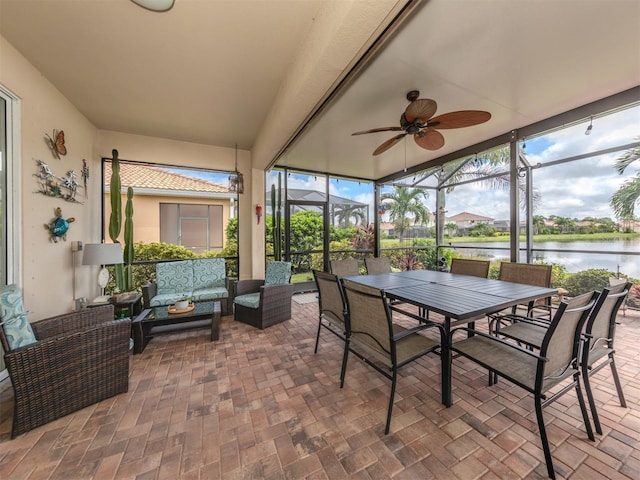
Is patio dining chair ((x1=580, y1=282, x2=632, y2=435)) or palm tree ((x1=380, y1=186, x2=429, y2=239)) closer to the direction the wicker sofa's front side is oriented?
the patio dining chair

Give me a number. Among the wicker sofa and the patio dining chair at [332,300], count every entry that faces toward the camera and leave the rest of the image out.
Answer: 1

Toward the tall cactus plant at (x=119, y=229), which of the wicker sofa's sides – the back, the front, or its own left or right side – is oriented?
right

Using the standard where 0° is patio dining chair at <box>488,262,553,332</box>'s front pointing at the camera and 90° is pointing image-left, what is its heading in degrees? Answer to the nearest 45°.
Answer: approximately 45°

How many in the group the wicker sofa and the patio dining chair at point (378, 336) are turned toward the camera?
1

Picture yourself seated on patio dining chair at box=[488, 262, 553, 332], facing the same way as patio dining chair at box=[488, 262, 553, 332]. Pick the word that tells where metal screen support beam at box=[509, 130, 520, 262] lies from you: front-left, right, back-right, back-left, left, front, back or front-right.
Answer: back-right

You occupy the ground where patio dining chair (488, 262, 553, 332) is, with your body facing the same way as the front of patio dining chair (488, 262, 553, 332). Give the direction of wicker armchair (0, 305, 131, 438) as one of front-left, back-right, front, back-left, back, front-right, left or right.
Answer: front

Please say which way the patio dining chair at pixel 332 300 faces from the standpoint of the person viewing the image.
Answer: facing away from the viewer and to the right of the viewer

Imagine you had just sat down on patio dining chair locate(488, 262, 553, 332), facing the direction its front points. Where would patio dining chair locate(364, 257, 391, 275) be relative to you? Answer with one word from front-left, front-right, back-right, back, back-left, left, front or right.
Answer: front-right

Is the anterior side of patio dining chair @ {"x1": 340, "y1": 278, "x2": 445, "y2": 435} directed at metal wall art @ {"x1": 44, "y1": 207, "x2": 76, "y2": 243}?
no

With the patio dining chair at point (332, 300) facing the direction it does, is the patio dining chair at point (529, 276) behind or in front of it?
in front

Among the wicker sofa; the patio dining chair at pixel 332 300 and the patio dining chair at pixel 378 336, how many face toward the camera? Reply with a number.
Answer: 1

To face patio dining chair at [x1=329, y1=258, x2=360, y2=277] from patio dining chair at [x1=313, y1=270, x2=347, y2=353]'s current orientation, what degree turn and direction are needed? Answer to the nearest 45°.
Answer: approximately 45° to its left

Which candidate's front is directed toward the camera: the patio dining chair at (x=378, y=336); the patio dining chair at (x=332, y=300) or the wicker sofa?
the wicker sofa

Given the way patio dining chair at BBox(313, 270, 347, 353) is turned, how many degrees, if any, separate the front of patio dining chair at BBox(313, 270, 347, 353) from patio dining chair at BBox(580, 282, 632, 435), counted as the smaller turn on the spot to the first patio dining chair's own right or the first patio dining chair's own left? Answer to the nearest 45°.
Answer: approximately 45° to the first patio dining chair's own right

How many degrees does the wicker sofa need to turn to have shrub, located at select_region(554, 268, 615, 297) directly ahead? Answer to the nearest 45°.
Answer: approximately 45° to its left

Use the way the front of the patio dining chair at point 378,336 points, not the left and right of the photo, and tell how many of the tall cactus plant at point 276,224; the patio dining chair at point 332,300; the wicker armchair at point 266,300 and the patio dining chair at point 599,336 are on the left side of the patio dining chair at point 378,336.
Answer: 3

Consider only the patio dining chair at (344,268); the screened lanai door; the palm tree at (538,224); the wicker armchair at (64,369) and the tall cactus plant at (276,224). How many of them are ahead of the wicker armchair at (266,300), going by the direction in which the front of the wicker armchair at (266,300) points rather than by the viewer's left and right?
1

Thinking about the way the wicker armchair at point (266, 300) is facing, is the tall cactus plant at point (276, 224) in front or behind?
behind

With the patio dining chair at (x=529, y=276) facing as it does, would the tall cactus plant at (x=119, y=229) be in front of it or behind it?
in front

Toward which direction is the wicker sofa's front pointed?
toward the camera

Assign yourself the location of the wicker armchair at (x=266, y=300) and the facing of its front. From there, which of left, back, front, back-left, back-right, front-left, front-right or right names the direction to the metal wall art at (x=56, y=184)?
front-right
